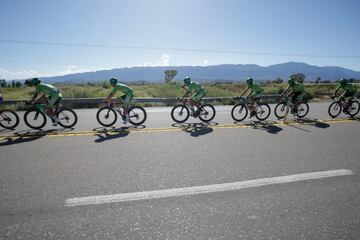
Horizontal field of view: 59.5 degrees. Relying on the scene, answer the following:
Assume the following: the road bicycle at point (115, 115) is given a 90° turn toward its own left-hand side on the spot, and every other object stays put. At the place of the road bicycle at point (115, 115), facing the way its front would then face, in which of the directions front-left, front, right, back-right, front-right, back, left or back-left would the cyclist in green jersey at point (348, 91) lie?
left

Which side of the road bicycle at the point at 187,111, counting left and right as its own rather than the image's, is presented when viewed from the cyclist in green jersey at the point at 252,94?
back

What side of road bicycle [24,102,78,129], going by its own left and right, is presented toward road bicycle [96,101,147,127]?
back

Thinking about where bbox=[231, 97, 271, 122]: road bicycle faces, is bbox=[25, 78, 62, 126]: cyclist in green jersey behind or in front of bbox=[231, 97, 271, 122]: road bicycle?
in front

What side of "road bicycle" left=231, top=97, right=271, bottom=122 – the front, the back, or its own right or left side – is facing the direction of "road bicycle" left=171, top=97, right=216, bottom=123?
front

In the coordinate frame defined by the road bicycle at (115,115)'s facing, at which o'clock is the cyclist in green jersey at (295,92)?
The cyclist in green jersey is roughly at 6 o'clock from the road bicycle.

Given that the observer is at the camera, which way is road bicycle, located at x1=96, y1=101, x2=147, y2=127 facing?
facing to the left of the viewer

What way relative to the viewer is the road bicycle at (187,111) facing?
to the viewer's left

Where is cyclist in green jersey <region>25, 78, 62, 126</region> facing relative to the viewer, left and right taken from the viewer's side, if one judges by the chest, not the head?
facing to the left of the viewer
